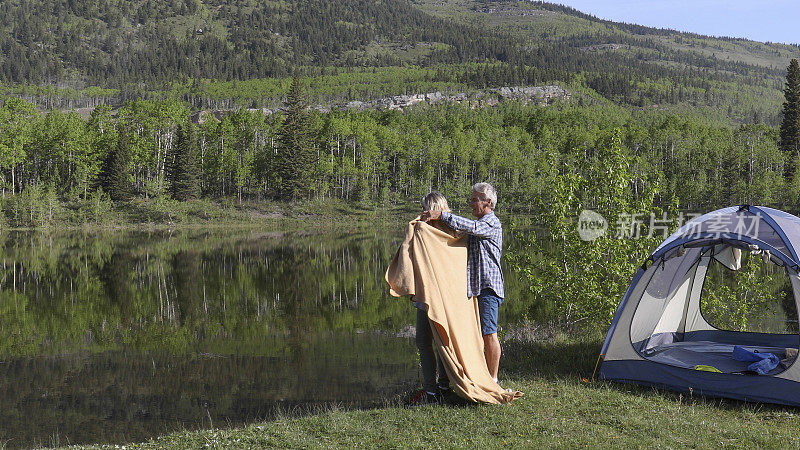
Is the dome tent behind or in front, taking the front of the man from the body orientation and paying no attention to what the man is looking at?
behind

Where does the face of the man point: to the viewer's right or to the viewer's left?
to the viewer's left

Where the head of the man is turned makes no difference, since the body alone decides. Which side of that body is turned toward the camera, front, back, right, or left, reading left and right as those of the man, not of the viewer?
left
